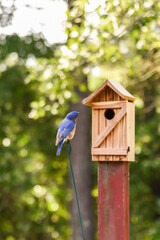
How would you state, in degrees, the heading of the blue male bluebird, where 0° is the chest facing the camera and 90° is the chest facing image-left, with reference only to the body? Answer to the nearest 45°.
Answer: approximately 225°
